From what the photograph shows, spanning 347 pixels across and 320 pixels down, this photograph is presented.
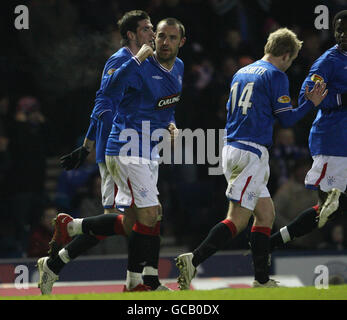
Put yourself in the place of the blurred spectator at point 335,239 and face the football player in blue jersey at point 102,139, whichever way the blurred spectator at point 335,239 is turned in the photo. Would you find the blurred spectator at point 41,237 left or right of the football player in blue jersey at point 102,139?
right

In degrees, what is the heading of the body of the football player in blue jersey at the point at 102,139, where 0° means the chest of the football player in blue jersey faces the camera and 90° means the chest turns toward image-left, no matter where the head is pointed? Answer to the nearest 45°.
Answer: approximately 270°

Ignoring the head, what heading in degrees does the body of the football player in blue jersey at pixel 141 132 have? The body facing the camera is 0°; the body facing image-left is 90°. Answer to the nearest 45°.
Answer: approximately 315°

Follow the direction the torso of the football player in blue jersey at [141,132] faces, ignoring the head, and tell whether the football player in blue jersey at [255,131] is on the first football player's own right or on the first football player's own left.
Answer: on the first football player's own left

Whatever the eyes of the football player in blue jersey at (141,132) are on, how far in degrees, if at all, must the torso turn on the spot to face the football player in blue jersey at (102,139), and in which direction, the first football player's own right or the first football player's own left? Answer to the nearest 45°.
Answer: approximately 180°
